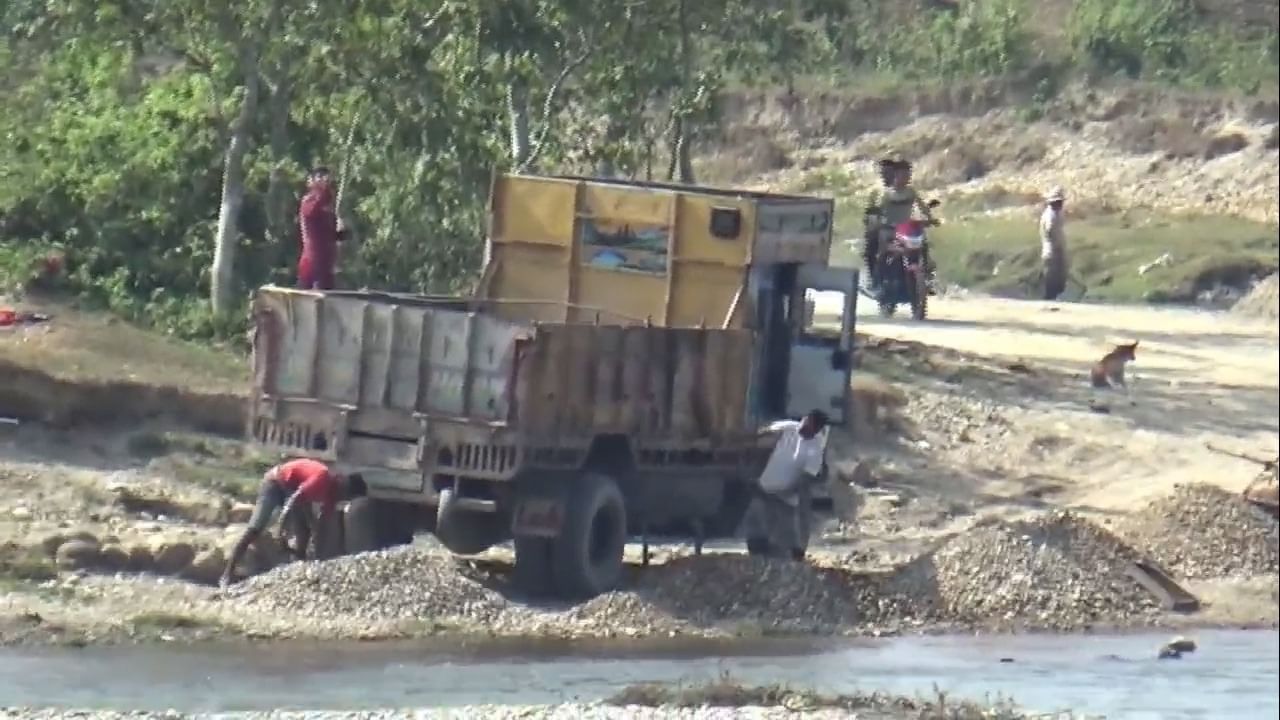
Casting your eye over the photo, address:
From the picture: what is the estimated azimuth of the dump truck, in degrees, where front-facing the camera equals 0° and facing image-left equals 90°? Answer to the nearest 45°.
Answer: approximately 225°

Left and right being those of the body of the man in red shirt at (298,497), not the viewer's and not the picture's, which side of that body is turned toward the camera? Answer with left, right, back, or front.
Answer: right

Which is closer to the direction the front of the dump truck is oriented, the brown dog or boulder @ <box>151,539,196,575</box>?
the brown dog

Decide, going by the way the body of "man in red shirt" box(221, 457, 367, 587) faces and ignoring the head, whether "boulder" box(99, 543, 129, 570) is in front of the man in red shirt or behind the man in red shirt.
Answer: behind

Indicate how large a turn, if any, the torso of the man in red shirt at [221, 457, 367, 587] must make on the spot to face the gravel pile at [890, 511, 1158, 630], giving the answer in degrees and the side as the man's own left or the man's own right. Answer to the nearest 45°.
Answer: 0° — they already face it

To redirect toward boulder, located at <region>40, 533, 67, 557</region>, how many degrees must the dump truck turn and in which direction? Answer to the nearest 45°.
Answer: approximately 135° to its left

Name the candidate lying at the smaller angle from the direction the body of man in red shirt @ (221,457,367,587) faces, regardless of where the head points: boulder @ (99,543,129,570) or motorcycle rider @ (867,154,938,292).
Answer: the motorcycle rider
